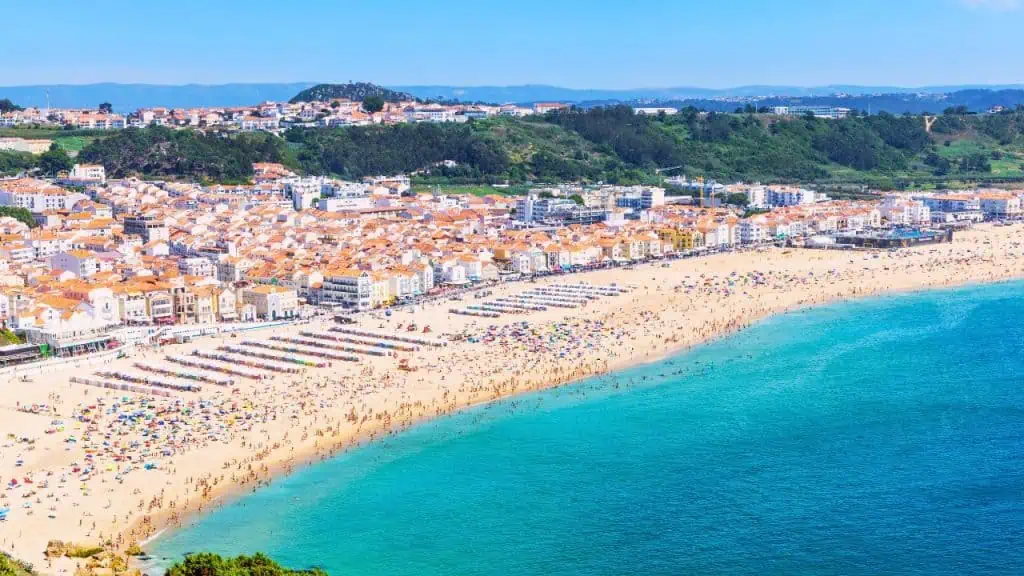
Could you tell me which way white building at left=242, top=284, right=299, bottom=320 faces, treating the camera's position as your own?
facing the viewer and to the right of the viewer

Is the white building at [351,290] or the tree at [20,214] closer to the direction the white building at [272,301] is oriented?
the white building

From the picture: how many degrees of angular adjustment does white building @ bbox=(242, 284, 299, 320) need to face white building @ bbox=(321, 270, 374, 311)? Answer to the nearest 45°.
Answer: approximately 90° to its left

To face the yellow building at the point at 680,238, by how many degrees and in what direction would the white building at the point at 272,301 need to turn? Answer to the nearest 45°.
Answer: approximately 90° to its left

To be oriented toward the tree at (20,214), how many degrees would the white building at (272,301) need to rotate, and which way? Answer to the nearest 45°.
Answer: approximately 180°

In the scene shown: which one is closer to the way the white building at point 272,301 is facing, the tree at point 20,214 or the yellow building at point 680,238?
the yellow building

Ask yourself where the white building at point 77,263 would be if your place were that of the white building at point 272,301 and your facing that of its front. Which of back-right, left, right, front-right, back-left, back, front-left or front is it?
back

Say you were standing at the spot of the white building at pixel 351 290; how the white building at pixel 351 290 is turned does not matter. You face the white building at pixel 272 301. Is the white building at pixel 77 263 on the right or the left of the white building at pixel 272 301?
right

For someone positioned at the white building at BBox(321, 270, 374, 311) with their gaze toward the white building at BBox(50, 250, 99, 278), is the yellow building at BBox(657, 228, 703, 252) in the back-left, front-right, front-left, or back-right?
back-right

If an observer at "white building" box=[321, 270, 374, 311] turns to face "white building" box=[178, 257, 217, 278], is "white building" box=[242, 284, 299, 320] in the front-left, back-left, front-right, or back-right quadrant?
front-left

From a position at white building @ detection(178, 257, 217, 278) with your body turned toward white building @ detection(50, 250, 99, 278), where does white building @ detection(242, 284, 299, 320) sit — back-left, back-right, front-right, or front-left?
back-left
